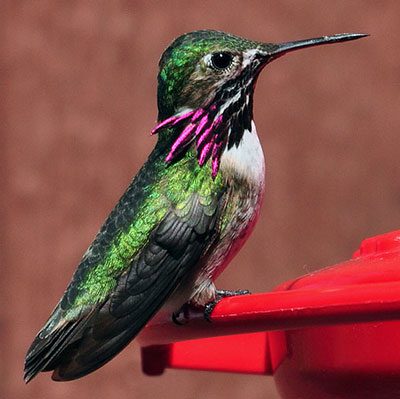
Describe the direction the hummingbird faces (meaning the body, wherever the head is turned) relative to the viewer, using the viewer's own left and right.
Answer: facing to the right of the viewer
